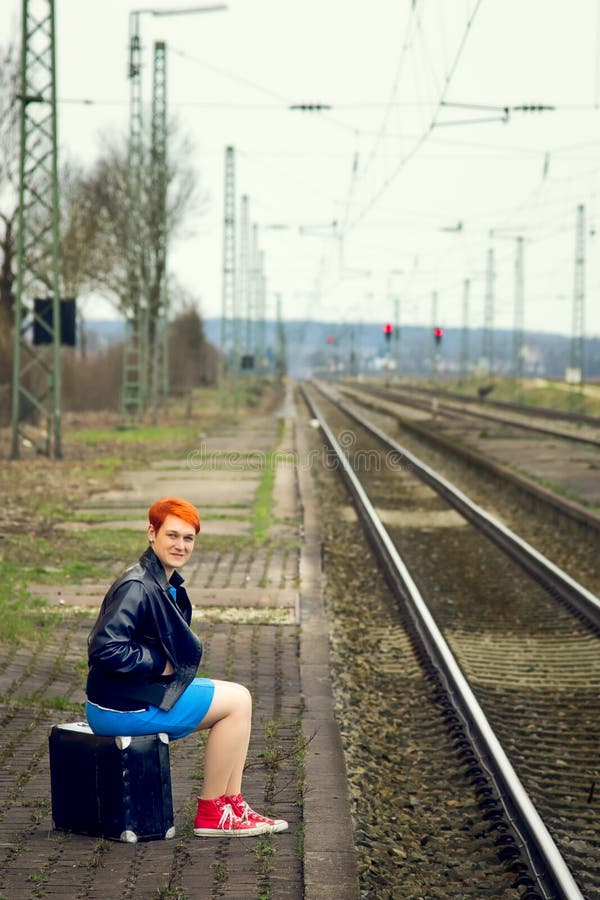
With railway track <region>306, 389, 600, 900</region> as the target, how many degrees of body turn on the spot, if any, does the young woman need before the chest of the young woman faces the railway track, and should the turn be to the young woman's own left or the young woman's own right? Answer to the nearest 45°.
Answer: approximately 45° to the young woman's own left

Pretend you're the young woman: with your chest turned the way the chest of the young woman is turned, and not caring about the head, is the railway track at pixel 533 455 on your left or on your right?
on your left

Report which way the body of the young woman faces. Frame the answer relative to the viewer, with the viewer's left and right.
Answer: facing to the right of the viewer

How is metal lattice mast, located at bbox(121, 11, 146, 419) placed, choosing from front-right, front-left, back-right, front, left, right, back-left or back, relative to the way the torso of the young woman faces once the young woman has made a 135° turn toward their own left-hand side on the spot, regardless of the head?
front-right
